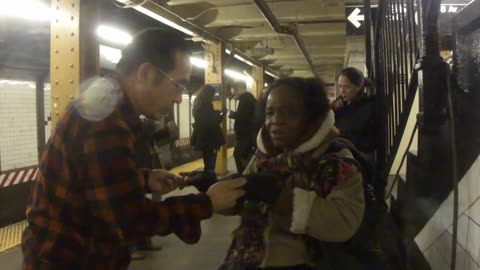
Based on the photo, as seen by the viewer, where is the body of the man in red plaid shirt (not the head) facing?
to the viewer's right

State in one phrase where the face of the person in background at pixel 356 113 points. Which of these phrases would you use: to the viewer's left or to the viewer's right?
to the viewer's left

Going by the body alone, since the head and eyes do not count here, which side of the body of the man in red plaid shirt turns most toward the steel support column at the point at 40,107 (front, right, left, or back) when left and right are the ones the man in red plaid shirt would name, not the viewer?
left

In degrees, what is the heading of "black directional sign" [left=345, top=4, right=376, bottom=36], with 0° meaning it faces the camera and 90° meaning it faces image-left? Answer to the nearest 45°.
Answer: approximately 0°

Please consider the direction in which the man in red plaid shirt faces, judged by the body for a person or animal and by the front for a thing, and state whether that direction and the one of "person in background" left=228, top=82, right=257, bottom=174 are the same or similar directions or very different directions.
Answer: very different directions

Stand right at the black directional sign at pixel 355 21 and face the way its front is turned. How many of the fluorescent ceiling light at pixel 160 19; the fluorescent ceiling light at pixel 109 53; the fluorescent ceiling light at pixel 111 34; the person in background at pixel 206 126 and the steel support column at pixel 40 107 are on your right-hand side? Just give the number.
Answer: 5

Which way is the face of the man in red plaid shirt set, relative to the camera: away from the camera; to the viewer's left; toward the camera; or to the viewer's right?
to the viewer's right

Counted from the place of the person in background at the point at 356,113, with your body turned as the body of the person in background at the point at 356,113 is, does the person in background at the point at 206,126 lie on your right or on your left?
on your right

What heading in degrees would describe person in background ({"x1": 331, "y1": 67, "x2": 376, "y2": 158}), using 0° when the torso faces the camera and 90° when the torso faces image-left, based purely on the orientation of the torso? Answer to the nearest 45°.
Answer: approximately 45°
